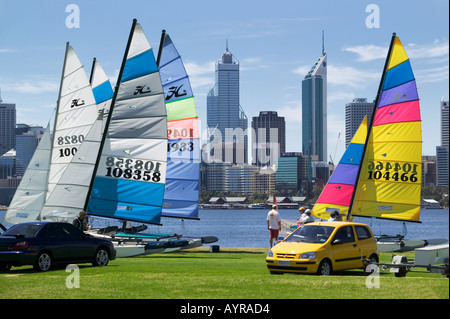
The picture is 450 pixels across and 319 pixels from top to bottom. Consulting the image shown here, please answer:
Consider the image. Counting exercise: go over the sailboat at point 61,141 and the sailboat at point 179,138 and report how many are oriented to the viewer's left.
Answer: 2

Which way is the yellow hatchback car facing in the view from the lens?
facing the viewer and to the left of the viewer

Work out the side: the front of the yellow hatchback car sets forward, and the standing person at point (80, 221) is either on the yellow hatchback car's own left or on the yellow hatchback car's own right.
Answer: on the yellow hatchback car's own right

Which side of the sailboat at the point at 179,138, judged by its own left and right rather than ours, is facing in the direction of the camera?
left

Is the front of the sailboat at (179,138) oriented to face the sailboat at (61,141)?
yes

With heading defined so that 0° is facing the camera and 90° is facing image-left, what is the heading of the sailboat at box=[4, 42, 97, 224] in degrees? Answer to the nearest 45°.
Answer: approximately 90°

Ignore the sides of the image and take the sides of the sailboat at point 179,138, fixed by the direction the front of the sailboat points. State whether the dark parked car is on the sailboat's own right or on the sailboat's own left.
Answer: on the sailboat's own left

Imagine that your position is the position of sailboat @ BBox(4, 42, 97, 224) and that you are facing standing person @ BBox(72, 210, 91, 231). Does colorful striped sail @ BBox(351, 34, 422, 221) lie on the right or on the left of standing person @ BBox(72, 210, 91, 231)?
left

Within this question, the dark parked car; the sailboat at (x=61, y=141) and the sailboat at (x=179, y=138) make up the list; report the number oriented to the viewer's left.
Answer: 2

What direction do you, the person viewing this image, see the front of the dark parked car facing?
facing away from the viewer and to the right of the viewer

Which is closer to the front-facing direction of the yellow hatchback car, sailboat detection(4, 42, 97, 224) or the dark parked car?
the dark parked car

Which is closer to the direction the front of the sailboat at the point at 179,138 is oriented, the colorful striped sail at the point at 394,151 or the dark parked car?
the dark parked car

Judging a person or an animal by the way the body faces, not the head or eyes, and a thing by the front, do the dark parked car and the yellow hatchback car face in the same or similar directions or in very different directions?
very different directions
